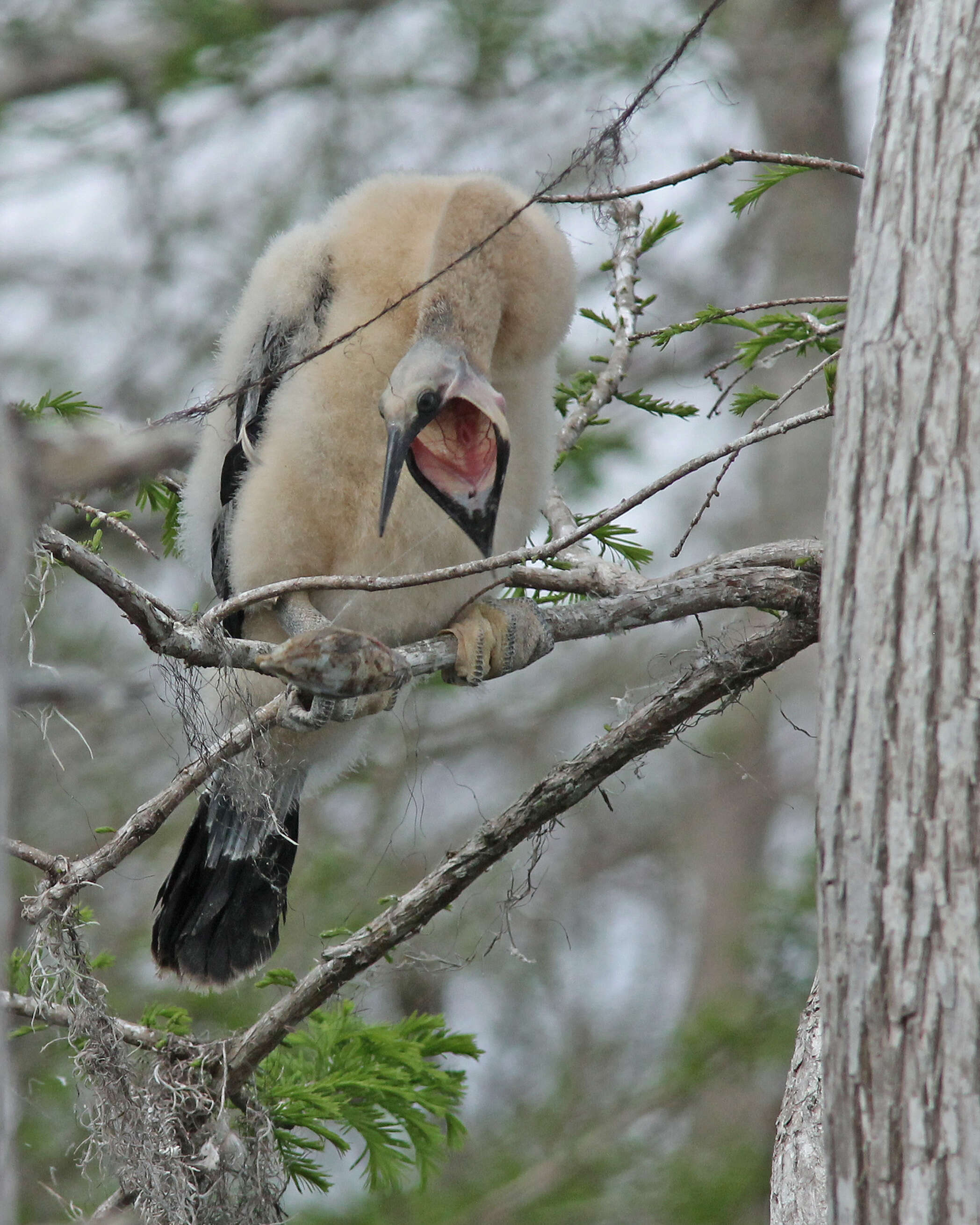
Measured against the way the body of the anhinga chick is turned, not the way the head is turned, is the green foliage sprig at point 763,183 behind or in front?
in front

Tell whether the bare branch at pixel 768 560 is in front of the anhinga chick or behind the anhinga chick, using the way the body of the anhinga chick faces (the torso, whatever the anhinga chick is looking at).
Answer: in front

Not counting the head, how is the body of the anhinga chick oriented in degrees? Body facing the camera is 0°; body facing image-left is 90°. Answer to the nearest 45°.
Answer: approximately 315°

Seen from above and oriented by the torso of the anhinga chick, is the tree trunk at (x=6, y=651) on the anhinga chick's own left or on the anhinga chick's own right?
on the anhinga chick's own right
